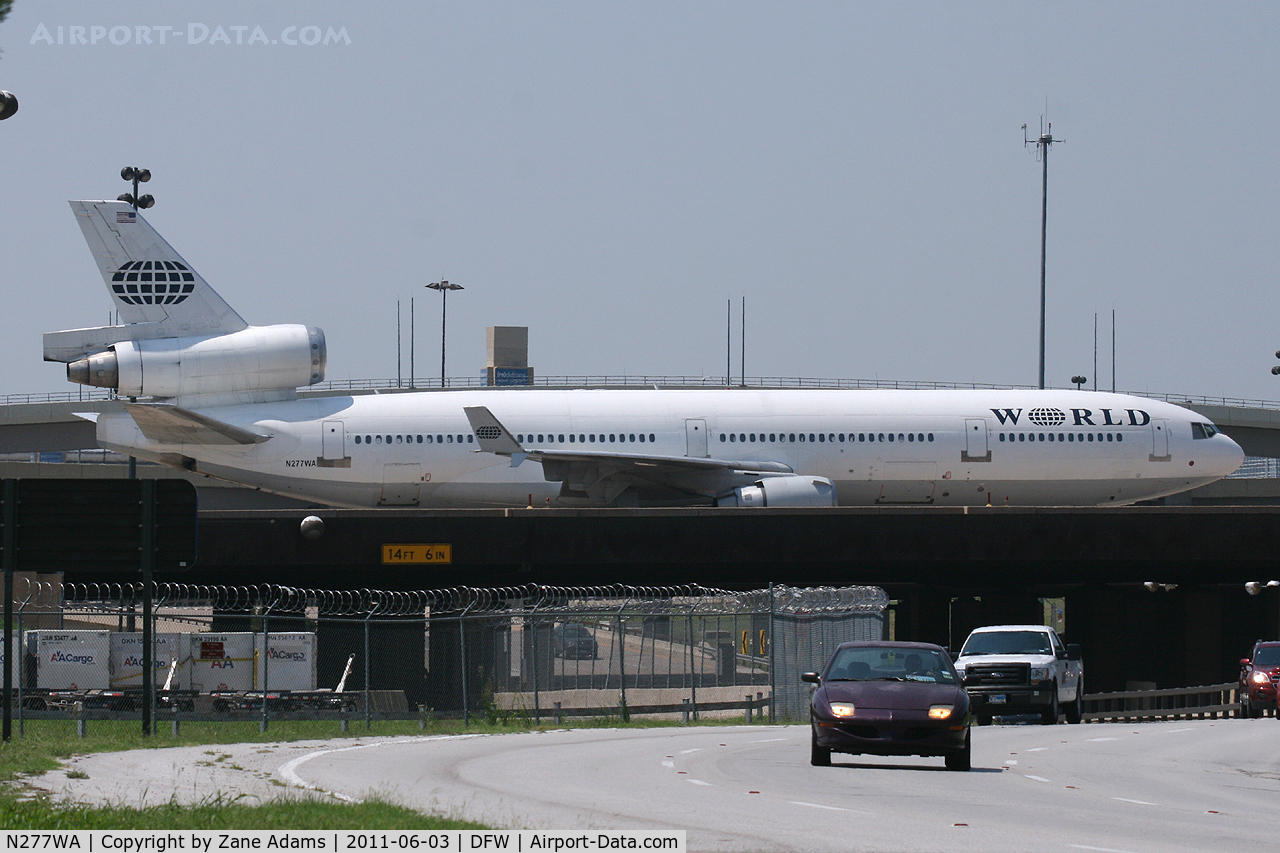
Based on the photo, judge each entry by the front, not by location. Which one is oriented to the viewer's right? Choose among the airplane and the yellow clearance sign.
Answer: the airplane

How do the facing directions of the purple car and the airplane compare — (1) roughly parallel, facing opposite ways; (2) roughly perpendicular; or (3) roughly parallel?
roughly perpendicular

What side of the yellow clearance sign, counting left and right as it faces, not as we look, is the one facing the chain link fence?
front

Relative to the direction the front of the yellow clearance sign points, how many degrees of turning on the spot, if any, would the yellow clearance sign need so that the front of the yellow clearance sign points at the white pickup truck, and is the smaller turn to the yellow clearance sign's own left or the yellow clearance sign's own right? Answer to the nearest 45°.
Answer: approximately 45° to the yellow clearance sign's own left

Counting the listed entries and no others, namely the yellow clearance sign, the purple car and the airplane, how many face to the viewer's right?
1

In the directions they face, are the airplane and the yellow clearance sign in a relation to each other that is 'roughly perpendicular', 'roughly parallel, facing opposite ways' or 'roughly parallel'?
roughly perpendicular

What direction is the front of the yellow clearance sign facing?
toward the camera

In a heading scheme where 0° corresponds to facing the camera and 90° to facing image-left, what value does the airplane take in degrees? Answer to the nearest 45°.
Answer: approximately 270°

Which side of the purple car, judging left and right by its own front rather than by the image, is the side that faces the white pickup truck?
back
